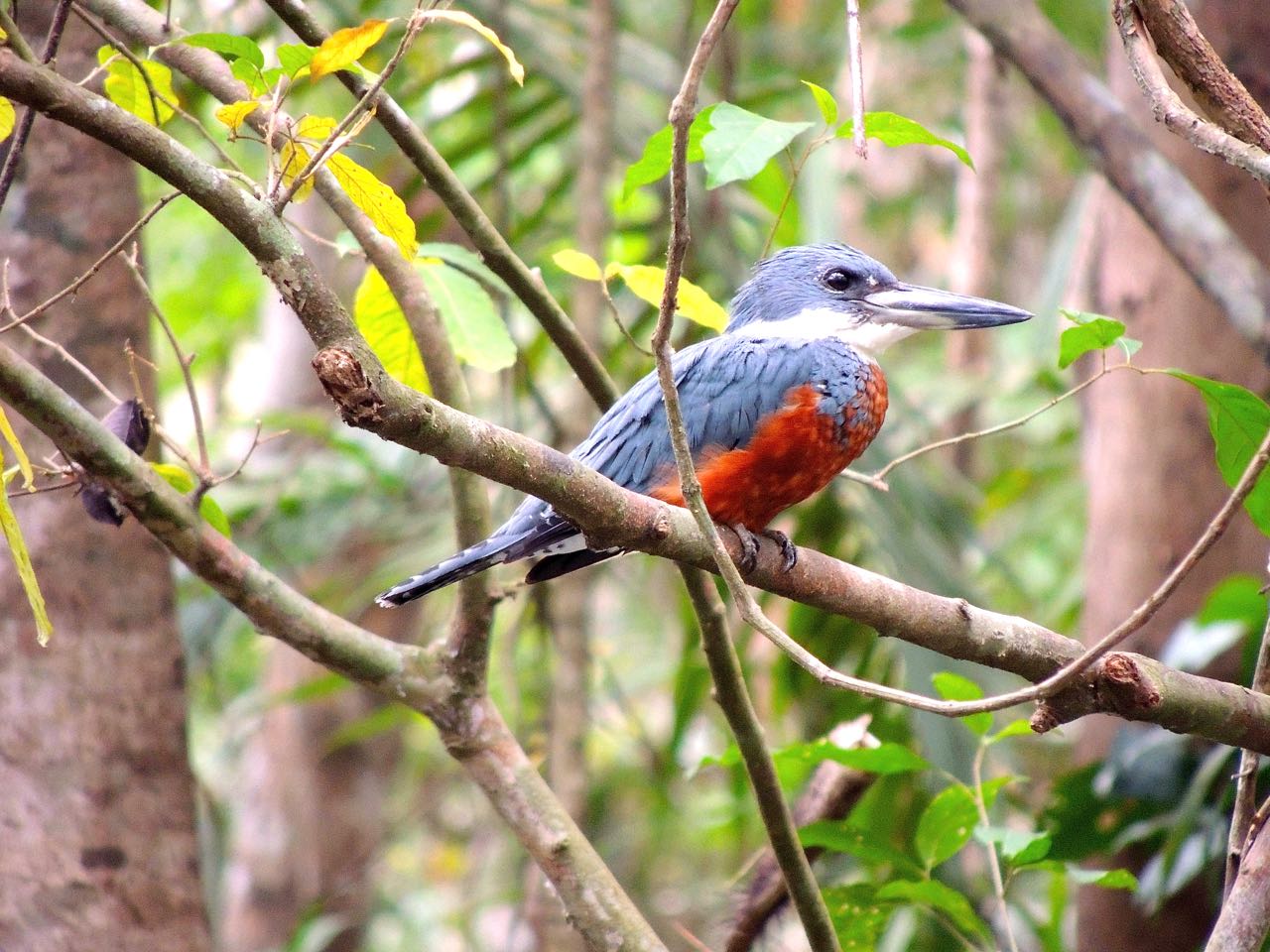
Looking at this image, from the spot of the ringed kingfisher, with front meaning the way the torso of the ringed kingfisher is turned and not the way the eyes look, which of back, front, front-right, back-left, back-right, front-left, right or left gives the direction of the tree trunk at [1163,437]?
front-left

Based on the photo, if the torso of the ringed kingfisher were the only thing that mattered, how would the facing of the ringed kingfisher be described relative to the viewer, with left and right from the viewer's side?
facing to the right of the viewer

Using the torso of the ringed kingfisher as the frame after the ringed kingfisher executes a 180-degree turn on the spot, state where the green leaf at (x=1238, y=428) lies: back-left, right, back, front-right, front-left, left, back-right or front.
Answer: back-left
